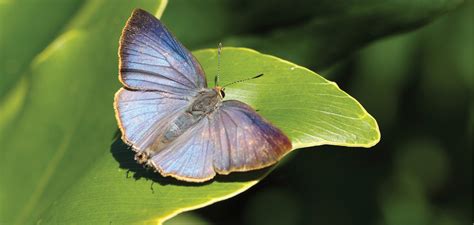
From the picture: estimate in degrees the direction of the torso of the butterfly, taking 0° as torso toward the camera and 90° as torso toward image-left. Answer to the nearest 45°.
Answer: approximately 225°

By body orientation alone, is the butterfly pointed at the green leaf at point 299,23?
yes
